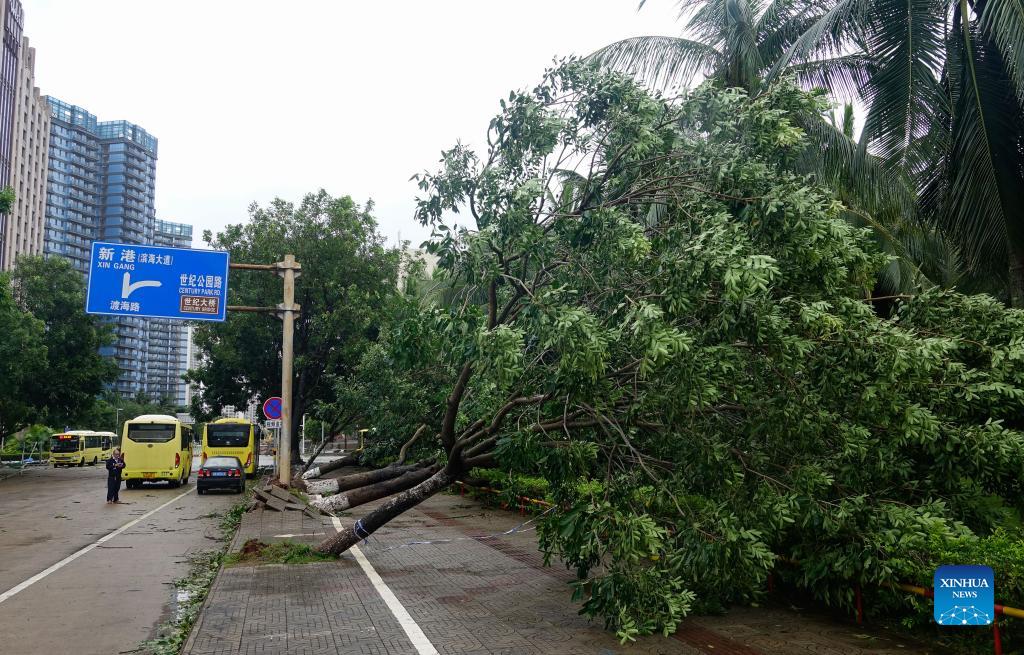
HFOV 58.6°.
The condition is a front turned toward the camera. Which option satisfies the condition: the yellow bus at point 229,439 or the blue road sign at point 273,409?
the blue road sign

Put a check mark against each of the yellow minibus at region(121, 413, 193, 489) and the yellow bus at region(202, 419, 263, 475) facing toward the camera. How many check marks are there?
0

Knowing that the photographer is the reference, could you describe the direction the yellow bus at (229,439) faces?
facing away from the viewer

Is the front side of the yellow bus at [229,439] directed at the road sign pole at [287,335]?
no

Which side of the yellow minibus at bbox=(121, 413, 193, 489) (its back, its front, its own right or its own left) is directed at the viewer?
back

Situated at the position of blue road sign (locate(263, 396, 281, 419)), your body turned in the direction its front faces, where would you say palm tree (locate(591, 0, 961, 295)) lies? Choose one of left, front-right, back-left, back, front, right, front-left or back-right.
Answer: front-left

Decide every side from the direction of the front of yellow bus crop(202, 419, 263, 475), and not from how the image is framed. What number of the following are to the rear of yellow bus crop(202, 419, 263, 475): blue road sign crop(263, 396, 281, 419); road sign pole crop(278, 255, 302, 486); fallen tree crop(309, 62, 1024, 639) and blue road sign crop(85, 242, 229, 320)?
4

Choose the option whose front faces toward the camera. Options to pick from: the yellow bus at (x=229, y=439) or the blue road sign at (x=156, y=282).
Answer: the blue road sign

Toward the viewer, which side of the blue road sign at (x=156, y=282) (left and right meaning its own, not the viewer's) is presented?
front

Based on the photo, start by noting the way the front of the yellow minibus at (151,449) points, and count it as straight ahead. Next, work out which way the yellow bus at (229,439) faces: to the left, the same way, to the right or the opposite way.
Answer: the same way
